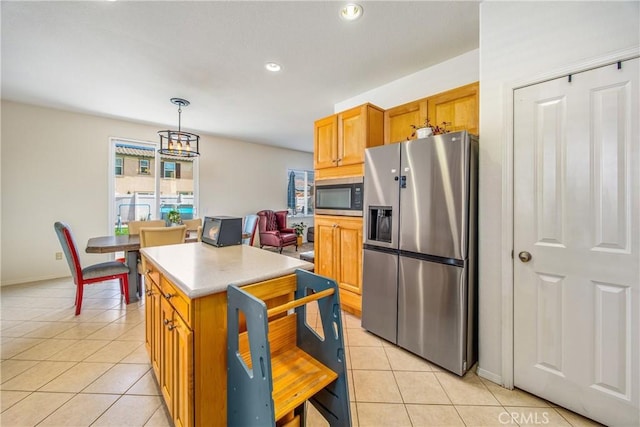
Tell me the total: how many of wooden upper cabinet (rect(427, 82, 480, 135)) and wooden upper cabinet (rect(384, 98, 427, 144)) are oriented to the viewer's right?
0

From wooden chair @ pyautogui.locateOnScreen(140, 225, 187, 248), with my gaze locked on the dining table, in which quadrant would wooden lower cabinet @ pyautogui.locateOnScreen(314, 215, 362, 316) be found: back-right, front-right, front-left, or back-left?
back-right

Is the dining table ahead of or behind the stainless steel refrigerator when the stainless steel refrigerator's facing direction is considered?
ahead

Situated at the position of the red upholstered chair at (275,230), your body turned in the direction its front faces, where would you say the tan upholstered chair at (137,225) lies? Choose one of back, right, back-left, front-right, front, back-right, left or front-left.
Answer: right

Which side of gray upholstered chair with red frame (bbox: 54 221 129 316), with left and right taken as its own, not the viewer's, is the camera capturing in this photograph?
right

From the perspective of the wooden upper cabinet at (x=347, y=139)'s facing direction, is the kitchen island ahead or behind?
ahead

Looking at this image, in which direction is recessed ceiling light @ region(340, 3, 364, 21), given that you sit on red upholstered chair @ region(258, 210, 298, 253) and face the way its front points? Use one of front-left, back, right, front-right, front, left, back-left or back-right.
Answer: front-right

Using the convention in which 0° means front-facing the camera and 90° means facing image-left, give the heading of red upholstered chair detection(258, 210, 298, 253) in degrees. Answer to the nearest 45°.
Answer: approximately 315°

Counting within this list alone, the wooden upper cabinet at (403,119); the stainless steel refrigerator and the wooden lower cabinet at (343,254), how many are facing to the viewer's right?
0

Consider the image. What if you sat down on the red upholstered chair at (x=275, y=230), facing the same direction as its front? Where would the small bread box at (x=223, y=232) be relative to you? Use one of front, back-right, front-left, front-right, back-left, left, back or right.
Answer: front-right
